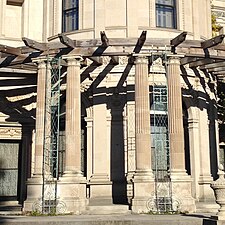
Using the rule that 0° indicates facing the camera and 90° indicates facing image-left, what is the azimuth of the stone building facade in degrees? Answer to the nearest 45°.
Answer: approximately 0°
